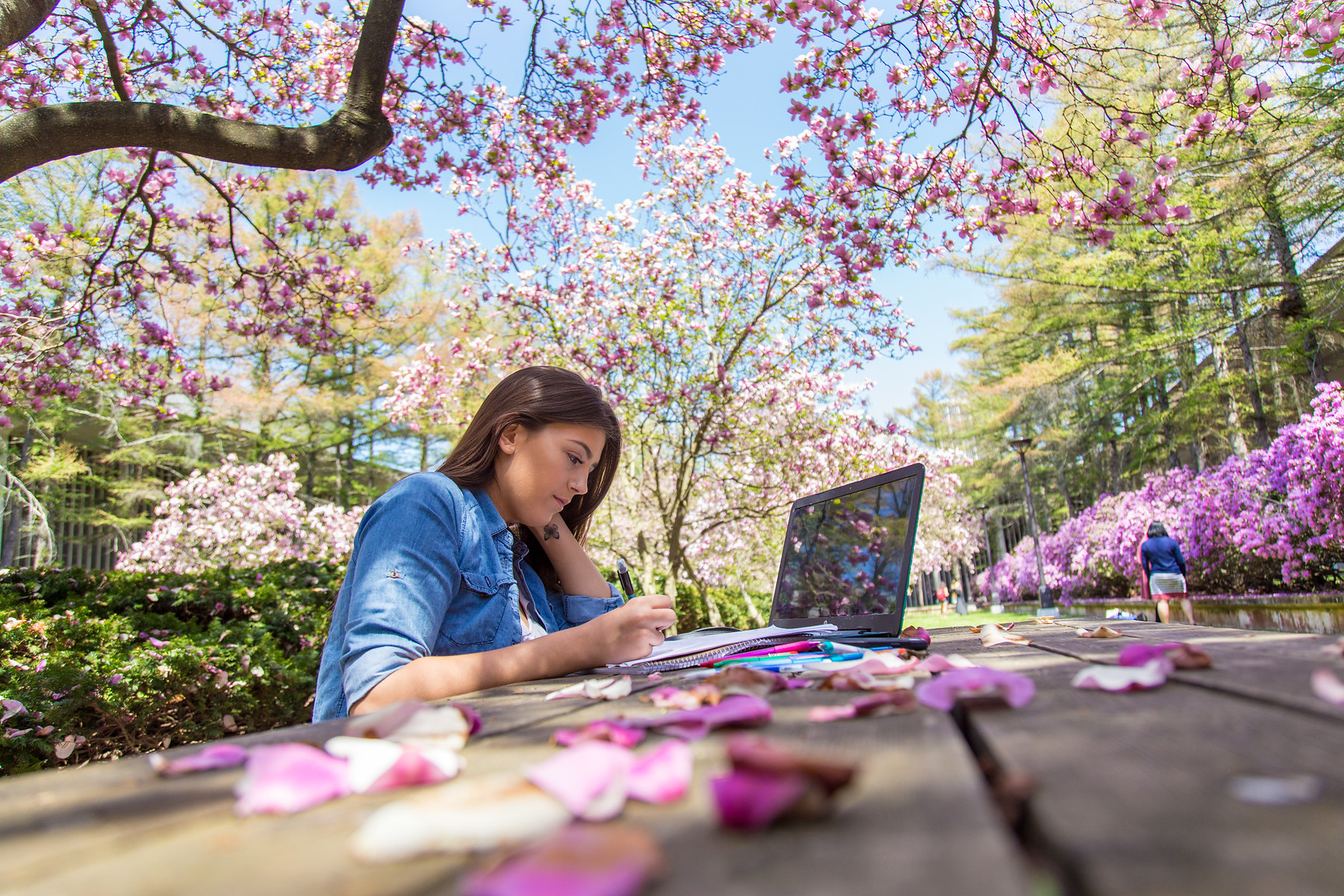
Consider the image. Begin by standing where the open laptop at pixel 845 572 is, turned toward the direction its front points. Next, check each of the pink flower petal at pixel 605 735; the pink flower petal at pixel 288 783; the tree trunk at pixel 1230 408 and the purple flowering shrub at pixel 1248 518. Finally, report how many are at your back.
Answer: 2

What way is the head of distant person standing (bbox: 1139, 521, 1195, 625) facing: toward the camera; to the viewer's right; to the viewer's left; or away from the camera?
away from the camera

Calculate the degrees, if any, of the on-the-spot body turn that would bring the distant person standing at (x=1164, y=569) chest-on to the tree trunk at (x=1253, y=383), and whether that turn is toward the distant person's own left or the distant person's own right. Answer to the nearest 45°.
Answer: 0° — they already face it

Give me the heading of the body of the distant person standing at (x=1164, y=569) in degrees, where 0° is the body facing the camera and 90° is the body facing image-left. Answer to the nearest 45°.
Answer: approximately 180°

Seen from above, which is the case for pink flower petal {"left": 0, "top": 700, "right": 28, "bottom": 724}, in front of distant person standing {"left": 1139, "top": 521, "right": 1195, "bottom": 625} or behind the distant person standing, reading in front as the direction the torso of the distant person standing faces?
behind

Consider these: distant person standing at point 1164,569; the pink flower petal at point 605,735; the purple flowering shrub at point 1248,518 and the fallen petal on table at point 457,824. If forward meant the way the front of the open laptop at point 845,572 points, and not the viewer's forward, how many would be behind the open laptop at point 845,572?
2

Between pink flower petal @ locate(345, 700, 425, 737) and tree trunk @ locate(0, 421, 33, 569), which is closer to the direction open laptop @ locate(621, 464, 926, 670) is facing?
the pink flower petal

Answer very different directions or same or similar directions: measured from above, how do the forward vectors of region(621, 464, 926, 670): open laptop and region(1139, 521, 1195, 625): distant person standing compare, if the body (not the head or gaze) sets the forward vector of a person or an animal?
very different directions

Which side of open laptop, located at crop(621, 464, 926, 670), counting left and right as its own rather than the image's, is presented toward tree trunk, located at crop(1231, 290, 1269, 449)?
back

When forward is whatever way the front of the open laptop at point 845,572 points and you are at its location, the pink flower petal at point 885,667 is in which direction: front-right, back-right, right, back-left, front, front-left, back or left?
front-left

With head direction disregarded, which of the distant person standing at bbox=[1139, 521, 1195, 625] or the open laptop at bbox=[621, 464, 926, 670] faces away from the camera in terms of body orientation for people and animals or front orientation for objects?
the distant person standing

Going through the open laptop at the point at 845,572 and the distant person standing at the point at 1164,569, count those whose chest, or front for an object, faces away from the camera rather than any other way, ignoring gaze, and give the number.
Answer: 1

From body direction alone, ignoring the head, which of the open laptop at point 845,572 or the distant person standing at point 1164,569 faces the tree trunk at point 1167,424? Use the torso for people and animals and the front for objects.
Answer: the distant person standing

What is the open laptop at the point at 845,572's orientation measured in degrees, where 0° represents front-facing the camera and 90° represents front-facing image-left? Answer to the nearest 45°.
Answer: approximately 45°

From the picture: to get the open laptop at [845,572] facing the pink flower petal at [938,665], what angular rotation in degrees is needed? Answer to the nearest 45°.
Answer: approximately 45° to its left

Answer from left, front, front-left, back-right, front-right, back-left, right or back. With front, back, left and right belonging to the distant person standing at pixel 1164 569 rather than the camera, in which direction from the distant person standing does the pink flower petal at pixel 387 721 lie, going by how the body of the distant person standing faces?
back

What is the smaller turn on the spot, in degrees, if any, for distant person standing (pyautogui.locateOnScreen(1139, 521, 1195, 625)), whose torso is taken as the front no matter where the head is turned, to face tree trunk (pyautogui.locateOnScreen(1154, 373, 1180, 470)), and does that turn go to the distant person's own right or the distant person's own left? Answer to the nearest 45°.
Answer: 0° — they already face it
